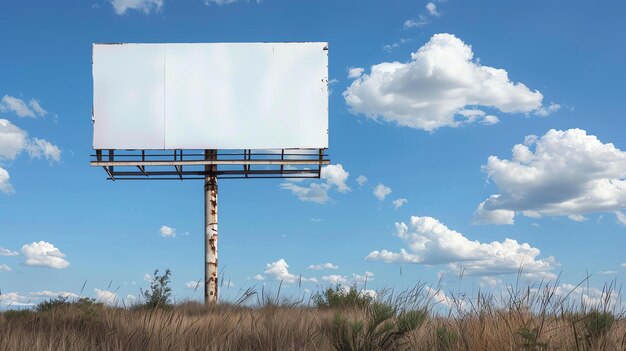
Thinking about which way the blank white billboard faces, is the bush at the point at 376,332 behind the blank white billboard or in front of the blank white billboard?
in front

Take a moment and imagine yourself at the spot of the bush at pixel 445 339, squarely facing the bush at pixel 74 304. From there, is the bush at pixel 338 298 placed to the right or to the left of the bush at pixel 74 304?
right

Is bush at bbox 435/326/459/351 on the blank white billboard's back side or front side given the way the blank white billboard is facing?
on the front side

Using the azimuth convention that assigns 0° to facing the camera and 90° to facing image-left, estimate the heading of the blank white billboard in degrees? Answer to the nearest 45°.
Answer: approximately 0°
